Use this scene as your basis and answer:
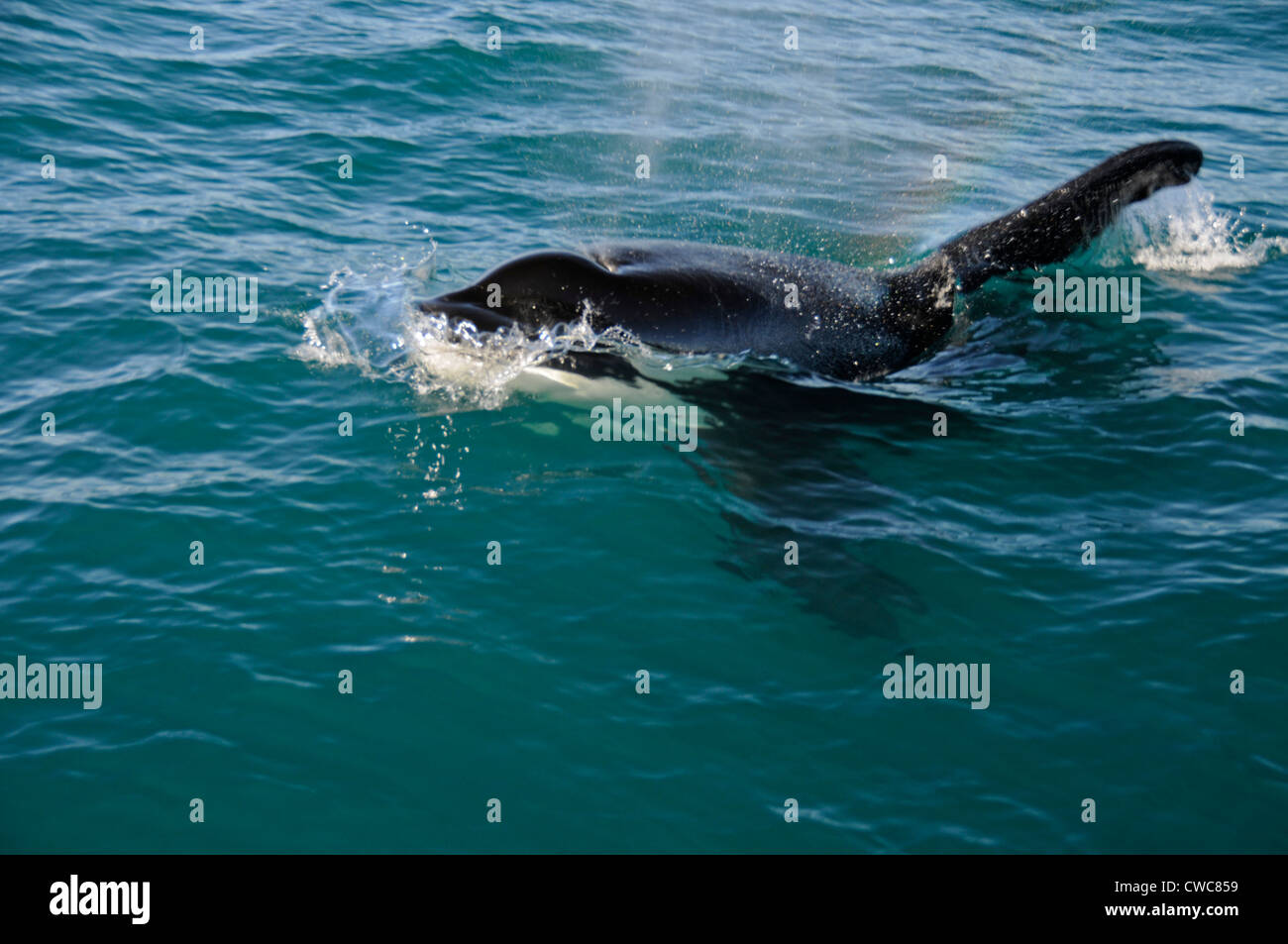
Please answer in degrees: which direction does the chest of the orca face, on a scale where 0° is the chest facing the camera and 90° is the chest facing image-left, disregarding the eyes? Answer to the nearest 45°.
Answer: approximately 90°

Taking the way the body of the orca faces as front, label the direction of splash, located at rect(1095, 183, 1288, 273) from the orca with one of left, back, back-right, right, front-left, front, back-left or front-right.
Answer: back-right

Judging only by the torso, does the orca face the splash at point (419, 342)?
yes
